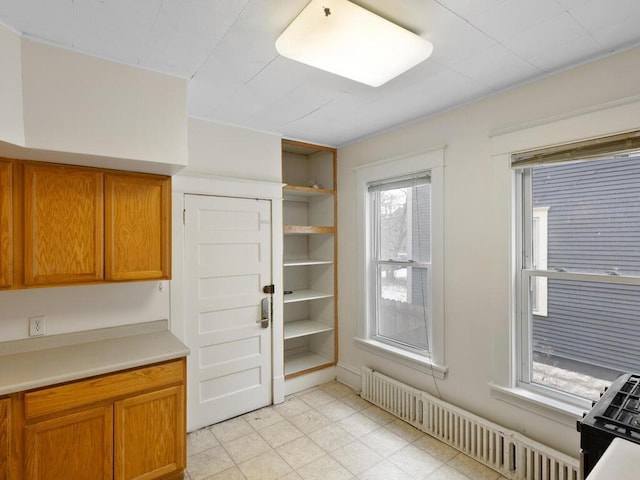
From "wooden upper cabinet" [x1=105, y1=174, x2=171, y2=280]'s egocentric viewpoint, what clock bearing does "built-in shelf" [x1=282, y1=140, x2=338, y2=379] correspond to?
The built-in shelf is roughly at 8 o'clock from the wooden upper cabinet.

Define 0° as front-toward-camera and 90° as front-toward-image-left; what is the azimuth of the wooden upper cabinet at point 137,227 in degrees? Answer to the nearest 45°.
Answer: approximately 0°

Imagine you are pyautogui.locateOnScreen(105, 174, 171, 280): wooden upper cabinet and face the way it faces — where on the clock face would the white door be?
The white door is roughly at 8 o'clock from the wooden upper cabinet.

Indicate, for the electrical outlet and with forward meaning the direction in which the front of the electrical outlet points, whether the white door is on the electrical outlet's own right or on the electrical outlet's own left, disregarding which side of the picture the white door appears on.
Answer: on the electrical outlet's own left

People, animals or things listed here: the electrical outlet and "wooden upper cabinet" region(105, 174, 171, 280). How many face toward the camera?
2

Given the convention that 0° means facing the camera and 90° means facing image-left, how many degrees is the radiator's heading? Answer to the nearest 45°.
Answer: approximately 45°
